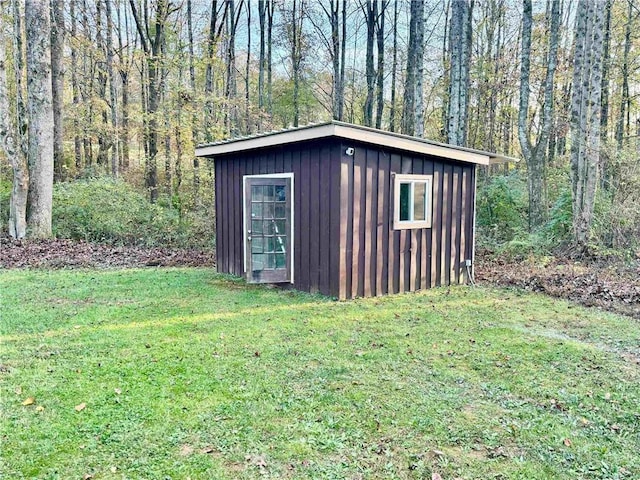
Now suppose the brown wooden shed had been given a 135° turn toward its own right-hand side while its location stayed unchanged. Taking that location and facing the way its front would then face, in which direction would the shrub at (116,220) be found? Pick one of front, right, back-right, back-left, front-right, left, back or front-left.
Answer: front-left

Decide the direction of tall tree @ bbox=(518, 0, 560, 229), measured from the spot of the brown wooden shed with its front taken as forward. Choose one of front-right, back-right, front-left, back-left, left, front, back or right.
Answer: back

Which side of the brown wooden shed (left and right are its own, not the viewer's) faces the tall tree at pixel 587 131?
back

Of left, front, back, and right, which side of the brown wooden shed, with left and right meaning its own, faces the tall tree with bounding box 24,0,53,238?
right

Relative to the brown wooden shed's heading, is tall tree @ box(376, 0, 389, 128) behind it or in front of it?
behind

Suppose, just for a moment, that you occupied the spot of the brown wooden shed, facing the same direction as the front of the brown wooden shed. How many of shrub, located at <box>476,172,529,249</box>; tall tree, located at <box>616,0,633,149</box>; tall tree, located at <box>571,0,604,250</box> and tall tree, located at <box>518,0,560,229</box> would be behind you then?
4

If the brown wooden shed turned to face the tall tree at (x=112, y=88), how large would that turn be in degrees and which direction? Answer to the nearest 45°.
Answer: approximately 90° to its right

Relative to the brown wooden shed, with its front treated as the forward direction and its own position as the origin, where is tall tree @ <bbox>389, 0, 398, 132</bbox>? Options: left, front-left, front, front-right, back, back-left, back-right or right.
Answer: back-right

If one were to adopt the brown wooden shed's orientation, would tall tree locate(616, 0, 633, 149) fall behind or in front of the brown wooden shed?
behind

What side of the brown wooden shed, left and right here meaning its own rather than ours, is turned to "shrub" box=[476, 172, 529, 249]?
back

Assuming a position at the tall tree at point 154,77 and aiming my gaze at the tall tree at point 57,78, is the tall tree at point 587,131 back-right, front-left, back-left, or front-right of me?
back-left

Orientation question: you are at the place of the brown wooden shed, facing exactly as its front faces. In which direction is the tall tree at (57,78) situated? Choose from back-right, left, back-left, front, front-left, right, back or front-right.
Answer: right
